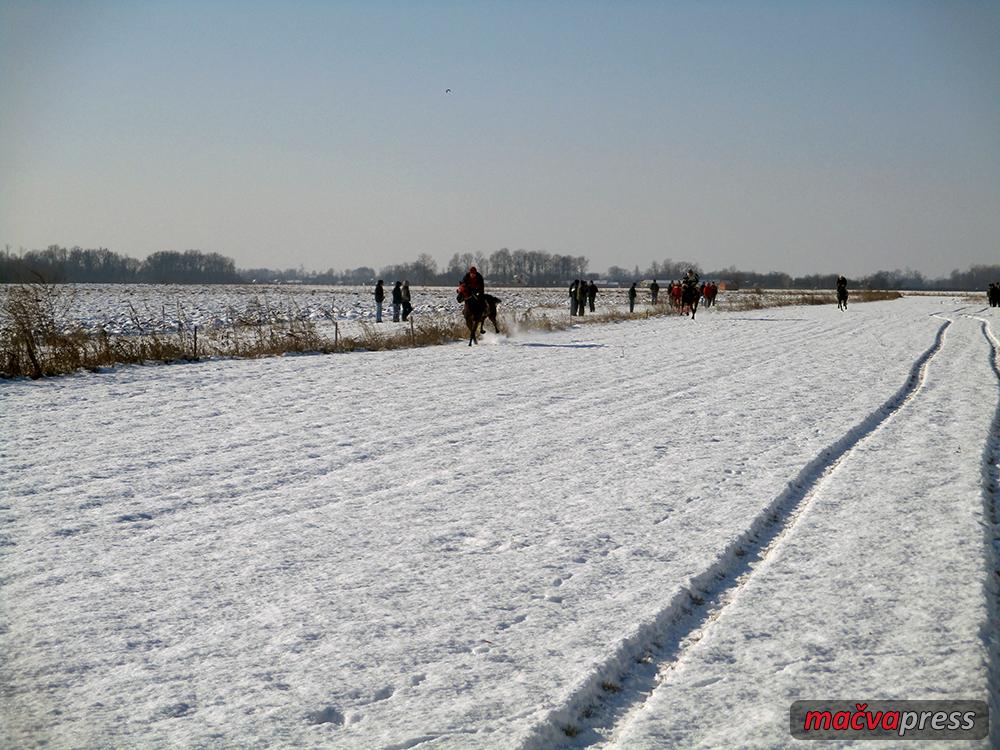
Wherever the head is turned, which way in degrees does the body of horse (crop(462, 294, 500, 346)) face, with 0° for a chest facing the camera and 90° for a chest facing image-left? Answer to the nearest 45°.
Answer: approximately 45°

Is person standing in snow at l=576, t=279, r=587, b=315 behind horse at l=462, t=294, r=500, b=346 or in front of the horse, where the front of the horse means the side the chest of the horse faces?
behind
